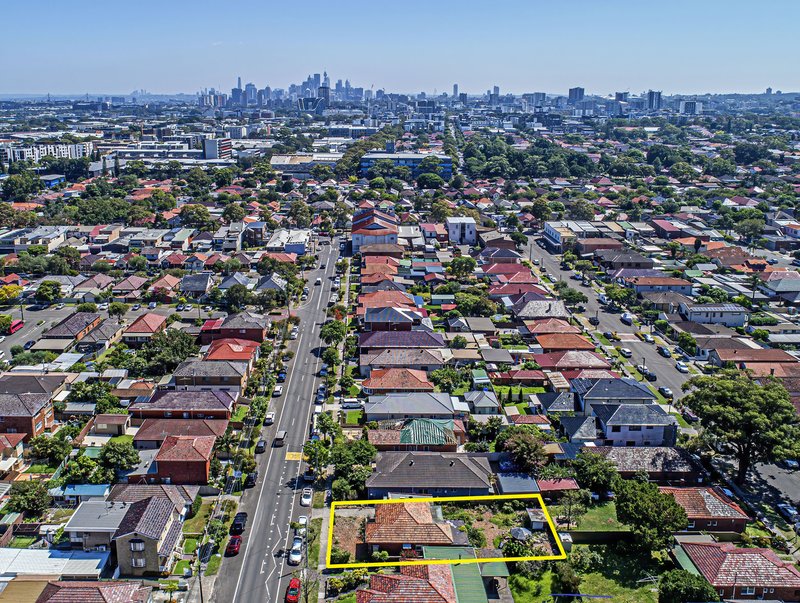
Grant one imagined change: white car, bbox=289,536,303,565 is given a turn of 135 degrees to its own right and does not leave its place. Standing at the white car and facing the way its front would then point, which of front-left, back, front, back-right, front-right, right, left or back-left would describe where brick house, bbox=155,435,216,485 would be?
front

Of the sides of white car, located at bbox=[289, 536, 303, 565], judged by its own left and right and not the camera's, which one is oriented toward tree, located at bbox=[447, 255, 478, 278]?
back

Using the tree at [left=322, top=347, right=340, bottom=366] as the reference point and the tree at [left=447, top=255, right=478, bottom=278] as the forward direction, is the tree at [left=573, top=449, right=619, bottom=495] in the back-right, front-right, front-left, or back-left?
back-right

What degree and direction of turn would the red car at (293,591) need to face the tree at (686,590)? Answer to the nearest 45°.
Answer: approximately 90° to its left

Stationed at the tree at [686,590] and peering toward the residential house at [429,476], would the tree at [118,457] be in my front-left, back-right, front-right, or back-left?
front-left

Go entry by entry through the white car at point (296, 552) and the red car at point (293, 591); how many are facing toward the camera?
2

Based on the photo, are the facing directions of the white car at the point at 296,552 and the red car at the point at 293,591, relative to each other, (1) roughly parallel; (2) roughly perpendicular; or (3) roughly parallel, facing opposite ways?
roughly parallel

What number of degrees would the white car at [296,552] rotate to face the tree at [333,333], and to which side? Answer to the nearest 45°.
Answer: approximately 180°

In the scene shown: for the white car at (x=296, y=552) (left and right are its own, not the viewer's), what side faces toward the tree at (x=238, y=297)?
back

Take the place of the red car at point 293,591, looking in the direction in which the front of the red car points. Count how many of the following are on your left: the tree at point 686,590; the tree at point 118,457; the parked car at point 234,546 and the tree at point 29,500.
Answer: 1

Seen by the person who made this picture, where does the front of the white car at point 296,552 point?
facing the viewer

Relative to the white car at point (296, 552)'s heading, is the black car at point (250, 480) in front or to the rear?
to the rear

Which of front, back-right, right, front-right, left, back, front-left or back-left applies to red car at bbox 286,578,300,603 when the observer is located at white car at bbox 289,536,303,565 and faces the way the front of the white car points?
front

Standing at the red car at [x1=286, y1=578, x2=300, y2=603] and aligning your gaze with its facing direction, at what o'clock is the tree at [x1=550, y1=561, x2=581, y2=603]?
The tree is roughly at 9 o'clock from the red car.

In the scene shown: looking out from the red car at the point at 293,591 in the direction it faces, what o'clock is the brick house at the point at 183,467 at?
The brick house is roughly at 5 o'clock from the red car.

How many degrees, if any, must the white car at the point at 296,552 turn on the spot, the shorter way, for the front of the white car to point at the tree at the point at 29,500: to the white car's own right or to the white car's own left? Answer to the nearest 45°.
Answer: approximately 90° to the white car's own right

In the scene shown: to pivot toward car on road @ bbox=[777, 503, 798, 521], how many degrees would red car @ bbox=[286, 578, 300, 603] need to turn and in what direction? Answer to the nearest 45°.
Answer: approximately 90° to its left

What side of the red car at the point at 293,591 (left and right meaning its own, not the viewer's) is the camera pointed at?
front

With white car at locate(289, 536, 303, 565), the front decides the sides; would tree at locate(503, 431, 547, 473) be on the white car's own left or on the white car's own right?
on the white car's own left
